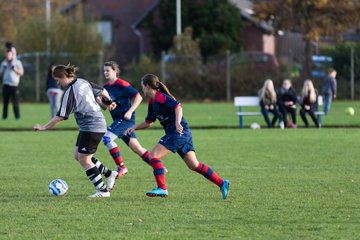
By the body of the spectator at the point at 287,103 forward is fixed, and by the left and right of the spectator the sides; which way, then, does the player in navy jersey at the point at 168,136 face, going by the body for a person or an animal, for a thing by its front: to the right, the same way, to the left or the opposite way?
to the right

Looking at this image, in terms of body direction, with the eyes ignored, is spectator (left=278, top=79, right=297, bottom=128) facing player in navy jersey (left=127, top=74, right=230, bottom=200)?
yes

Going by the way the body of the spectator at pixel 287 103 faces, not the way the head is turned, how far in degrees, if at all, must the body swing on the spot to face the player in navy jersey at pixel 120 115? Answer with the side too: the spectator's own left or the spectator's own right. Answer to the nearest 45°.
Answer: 0° — they already face them

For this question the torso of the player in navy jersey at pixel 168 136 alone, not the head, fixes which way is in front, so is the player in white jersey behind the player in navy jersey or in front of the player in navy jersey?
in front

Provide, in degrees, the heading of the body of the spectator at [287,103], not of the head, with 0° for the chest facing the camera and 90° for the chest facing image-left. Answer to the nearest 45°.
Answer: approximately 0°

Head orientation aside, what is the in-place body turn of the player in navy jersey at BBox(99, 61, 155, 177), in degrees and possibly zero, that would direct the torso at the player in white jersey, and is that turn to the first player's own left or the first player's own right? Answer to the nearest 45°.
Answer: approximately 45° to the first player's own left

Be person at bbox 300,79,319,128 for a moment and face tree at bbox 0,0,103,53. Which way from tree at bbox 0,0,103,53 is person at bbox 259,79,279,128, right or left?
left

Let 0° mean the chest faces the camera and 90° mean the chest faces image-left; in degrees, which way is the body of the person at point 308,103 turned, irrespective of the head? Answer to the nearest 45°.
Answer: approximately 0°

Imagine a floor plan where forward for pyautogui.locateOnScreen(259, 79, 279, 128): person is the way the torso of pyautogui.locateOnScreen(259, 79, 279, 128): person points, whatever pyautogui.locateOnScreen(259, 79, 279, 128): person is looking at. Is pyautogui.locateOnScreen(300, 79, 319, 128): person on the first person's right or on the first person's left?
on the first person's left

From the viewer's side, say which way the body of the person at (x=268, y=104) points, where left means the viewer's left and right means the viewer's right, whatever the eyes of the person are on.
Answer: facing the viewer

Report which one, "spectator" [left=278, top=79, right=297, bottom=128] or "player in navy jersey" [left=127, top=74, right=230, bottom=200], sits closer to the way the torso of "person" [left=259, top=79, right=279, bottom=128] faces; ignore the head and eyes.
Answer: the player in navy jersey

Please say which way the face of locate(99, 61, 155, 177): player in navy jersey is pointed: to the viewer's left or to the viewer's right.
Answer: to the viewer's left

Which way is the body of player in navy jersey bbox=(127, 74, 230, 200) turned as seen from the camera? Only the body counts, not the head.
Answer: to the viewer's left

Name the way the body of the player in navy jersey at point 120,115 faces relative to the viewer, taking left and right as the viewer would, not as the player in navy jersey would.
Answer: facing the viewer and to the left of the viewer
